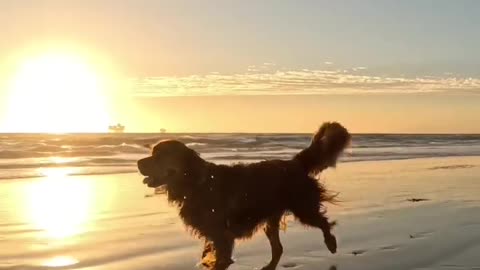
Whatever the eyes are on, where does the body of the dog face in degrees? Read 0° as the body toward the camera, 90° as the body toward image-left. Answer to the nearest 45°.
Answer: approximately 90°
